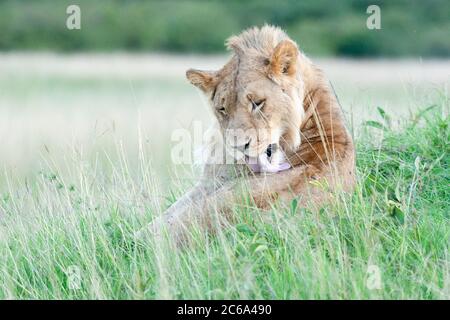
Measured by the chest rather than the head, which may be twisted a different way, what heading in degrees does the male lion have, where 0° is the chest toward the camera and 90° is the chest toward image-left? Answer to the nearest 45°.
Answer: approximately 45°
